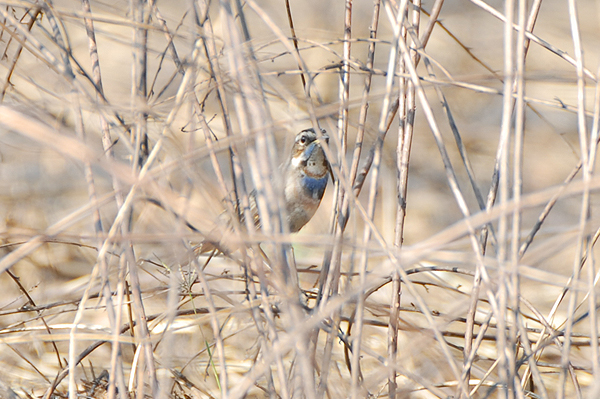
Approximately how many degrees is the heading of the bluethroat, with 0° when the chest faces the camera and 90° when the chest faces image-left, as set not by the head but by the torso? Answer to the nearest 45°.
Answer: approximately 315°
